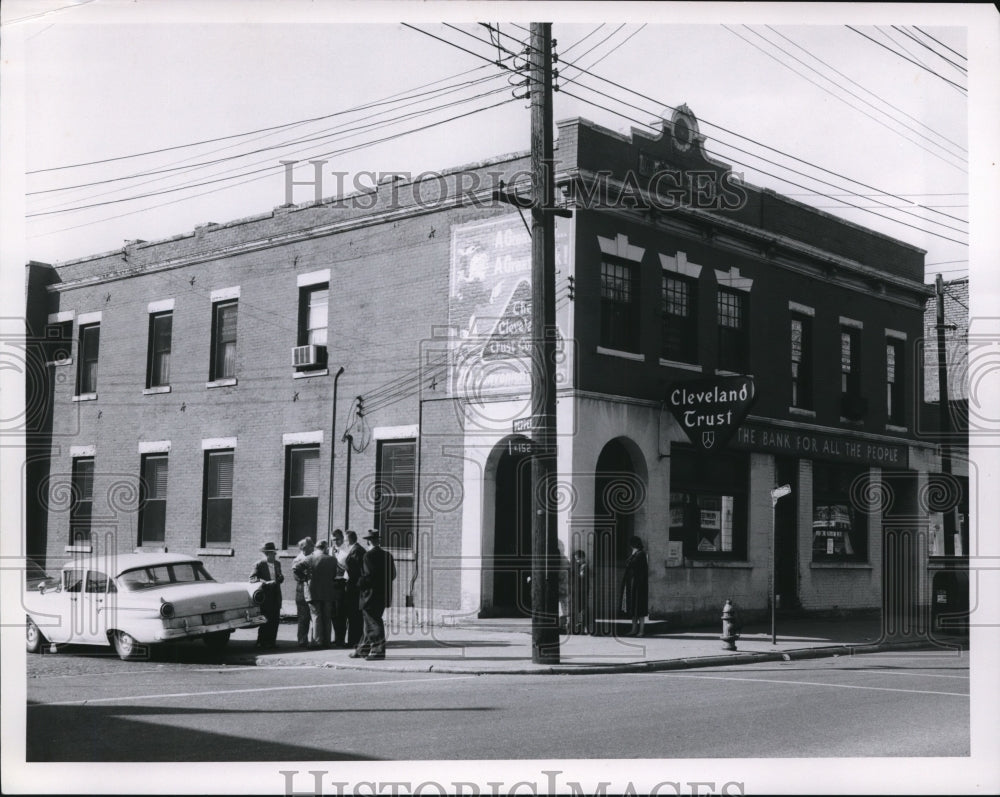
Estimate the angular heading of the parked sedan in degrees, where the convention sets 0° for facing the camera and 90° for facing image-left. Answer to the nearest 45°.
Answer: approximately 135°

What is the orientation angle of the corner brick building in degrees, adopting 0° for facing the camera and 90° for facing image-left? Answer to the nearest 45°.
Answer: approximately 315°

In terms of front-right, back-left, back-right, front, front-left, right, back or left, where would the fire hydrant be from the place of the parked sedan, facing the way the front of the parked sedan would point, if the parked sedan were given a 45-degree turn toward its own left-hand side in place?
back

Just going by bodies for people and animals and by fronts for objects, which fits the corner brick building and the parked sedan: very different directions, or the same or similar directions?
very different directions

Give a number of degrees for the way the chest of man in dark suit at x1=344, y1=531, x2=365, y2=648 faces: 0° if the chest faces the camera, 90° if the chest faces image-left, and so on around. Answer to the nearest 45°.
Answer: approximately 90°

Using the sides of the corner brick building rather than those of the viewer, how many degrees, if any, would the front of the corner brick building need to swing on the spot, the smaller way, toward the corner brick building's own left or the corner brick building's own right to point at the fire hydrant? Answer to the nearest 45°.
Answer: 0° — it already faces it

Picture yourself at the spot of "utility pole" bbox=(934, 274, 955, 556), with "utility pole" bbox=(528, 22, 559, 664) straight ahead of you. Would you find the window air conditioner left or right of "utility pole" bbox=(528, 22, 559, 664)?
right

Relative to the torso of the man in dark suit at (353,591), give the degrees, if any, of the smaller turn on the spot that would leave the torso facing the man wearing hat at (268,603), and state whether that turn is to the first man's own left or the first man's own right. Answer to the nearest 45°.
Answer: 0° — they already face them

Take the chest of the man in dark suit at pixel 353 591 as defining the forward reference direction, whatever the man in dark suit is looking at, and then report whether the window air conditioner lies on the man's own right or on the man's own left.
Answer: on the man's own right

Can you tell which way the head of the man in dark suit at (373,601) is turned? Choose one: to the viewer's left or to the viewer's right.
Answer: to the viewer's left

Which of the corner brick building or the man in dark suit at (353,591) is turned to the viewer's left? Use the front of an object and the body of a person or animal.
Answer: the man in dark suit
